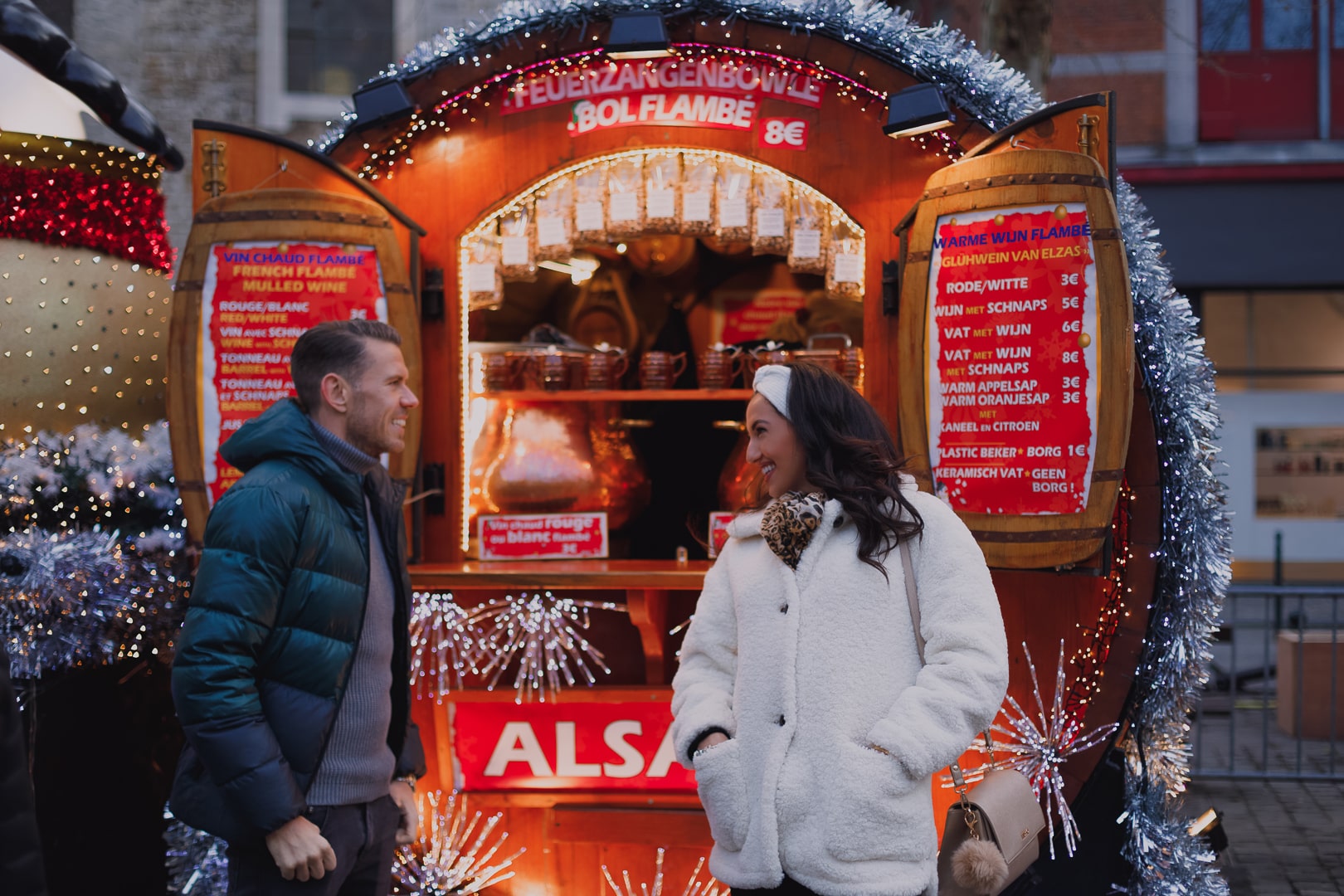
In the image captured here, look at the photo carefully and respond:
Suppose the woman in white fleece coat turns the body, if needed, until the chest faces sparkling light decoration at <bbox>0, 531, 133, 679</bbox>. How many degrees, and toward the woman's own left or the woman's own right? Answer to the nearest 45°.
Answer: approximately 90° to the woman's own right

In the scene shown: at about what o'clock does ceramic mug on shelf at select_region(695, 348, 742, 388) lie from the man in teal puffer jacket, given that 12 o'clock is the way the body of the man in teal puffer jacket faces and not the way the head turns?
The ceramic mug on shelf is roughly at 9 o'clock from the man in teal puffer jacket.

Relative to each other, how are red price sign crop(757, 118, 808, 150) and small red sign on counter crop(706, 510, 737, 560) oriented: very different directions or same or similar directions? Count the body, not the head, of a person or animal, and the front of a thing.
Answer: same or similar directions

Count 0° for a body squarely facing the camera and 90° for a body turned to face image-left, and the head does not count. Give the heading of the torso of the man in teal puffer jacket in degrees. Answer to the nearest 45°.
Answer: approximately 315°

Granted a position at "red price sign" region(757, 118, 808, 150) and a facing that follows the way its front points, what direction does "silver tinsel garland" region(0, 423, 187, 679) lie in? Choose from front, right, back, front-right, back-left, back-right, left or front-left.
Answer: right

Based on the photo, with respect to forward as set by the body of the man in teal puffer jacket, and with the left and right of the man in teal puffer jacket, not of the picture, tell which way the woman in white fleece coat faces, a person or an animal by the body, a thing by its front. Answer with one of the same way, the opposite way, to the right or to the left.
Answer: to the right

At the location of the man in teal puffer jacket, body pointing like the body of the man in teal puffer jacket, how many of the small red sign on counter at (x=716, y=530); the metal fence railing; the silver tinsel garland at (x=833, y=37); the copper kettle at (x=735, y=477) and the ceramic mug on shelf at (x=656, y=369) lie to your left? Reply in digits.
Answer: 5

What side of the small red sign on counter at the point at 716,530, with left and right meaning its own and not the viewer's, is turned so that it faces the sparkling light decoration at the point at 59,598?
right

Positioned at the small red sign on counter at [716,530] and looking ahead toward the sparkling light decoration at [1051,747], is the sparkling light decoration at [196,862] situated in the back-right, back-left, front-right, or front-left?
back-right

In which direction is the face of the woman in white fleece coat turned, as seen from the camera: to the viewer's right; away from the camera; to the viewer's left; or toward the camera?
to the viewer's left

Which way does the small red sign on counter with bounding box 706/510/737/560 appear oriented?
toward the camera

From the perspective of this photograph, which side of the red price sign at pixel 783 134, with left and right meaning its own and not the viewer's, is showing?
front

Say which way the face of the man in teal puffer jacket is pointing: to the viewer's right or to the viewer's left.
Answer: to the viewer's right
